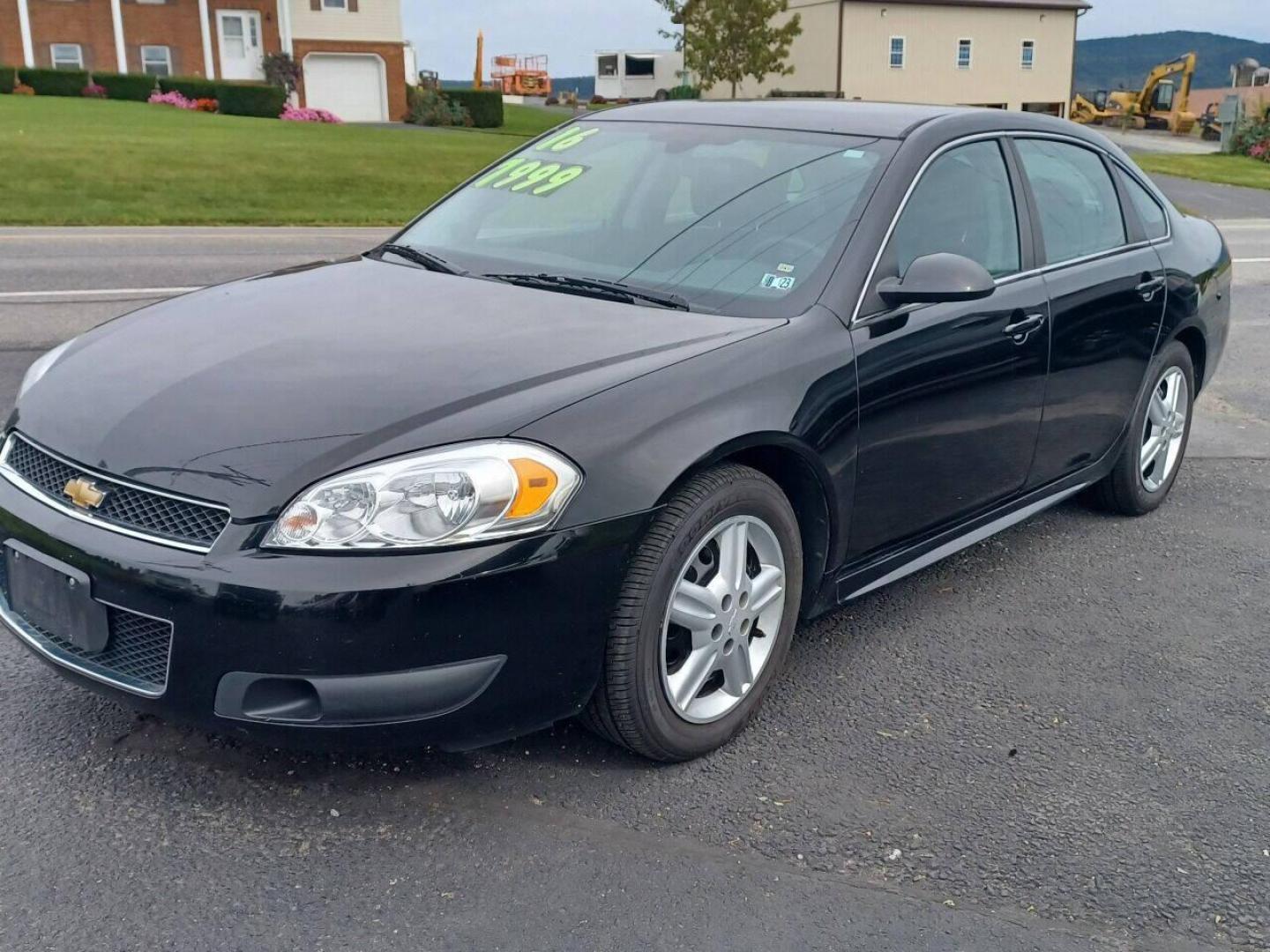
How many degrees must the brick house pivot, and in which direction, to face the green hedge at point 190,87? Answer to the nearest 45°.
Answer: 0° — it already faces it

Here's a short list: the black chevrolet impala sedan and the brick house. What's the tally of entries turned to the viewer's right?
0

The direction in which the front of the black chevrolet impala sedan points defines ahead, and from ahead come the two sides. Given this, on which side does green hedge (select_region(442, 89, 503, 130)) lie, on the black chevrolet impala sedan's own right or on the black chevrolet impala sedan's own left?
on the black chevrolet impala sedan's own right

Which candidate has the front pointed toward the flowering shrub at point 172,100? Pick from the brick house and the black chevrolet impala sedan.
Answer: the brick house

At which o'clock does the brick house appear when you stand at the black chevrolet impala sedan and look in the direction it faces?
The brick house is roughly at 4 o'clock from the black chevrolet impala sedan.

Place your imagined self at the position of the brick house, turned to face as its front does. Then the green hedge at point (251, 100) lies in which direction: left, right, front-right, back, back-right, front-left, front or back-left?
front

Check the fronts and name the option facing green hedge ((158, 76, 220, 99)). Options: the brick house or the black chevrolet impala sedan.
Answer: the brick house

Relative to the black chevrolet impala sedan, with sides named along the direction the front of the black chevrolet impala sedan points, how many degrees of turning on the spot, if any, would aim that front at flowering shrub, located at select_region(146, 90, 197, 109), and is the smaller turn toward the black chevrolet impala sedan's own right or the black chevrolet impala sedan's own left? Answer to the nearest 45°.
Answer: approximately 135° to the black chevrolet impala sedan's own right

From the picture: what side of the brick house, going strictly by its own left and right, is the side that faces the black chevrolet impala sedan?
front

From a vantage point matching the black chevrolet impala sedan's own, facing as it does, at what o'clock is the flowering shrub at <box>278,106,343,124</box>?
The flowering shrub is roughly at 4 o'clock from the black chevrolet impala sedan.

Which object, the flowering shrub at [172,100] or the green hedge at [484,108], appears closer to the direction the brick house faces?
the flowering shrub

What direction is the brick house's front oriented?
toward the camera

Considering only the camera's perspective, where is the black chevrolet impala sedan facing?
facing the viewer and to the left of the viewer

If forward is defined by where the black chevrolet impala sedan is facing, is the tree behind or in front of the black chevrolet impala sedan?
behind
